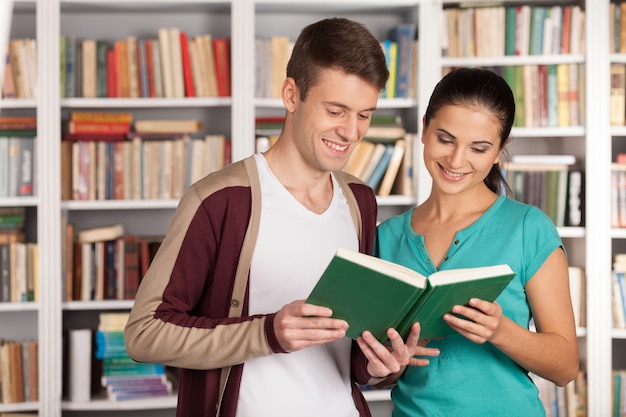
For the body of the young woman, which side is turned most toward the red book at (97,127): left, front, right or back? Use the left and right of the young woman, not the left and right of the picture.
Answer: right

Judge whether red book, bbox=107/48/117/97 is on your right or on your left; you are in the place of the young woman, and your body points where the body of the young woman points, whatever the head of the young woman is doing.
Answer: on your right

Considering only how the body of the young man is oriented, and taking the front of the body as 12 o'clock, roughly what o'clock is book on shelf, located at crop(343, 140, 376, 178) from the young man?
The book on shelf is roughly at 8 o'clock from the young man.

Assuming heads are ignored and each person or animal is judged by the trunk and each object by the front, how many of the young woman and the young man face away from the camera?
0

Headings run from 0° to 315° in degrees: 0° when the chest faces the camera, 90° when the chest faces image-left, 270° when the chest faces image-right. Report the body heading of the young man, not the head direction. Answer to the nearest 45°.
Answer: approximately 315°

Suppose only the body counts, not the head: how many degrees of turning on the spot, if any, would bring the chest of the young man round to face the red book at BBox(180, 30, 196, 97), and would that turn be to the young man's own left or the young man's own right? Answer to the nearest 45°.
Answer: approximately 135° to the young man's own left

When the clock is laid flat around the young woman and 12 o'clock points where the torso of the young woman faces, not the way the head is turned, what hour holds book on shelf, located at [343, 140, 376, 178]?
The book on shelf is roughly at 4 o'clock from the young woman.

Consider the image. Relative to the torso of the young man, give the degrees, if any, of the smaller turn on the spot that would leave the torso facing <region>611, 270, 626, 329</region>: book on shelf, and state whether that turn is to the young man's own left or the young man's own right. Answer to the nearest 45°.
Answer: approximately 90° to the young man's own left

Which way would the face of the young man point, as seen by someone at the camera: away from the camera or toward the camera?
toward the camera

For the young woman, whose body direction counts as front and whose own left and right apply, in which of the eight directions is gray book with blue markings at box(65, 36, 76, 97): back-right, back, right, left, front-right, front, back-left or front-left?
right

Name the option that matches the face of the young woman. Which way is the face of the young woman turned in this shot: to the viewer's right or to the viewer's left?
to the viewer's left

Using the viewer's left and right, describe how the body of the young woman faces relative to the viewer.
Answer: facing the viewer and to the left of the viewer

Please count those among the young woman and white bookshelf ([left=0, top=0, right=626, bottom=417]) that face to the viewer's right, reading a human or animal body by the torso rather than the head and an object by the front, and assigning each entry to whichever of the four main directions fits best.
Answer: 0

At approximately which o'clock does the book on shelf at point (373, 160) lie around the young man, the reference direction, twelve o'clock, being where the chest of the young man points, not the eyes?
The book on shelf is roughly at 8 o'clock from the young man.

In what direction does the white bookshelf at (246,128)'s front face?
toward the camera

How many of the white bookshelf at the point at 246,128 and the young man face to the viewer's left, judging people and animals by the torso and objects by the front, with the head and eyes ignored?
0
